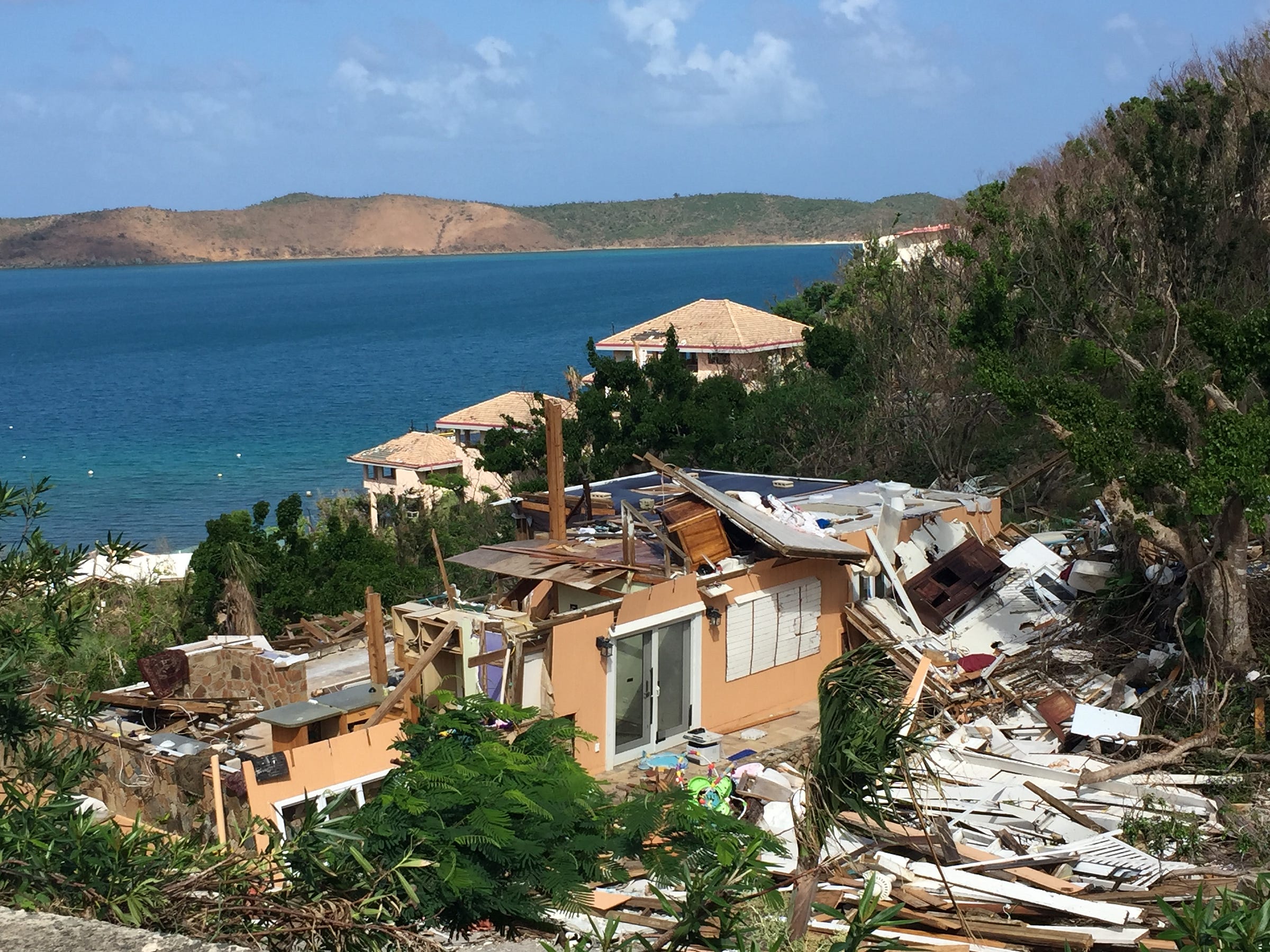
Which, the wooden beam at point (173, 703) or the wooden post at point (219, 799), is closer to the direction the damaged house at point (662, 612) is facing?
the wooden post

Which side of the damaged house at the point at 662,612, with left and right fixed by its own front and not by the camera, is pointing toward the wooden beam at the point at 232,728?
right

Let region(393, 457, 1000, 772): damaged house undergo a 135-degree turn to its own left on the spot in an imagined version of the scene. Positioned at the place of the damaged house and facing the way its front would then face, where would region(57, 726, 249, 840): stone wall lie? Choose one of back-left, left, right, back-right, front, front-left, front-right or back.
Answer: back-left

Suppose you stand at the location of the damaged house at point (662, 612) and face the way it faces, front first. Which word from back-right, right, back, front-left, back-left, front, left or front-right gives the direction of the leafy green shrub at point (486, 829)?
front-right

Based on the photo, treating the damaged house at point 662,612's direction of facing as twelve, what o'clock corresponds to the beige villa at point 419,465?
The beige villa is roughly at 7 o'clock from the damaged house.

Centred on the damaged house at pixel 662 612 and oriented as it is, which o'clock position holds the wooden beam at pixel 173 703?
The wooden beam is roughly at 4 o'clock from the damaged house.

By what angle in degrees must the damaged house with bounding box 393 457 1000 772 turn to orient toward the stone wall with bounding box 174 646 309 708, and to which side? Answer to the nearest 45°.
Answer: approximately 135° to its right

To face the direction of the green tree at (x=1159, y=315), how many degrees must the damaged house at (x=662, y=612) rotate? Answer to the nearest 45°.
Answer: approximately 90° to its left

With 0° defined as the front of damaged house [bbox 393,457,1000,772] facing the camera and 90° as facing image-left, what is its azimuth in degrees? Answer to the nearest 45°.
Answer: approximately 315°

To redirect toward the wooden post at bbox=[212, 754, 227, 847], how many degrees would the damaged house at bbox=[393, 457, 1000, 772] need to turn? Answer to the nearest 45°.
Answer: approximately 90° to its right

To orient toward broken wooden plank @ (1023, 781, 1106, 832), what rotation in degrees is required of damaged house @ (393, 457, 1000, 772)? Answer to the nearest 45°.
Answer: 0° — it already faces it
